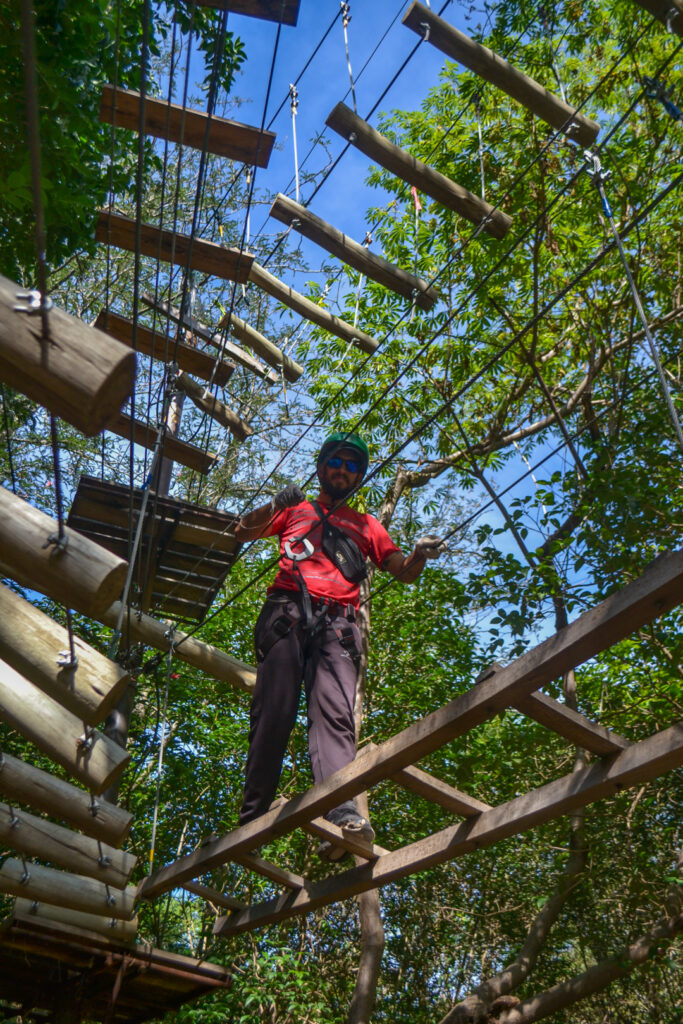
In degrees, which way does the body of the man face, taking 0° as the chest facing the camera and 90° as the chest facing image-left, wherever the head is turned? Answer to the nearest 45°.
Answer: approximately 0°

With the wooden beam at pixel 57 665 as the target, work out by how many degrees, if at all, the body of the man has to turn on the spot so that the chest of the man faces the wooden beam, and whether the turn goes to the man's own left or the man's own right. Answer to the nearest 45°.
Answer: approximately 45° to the man's own right

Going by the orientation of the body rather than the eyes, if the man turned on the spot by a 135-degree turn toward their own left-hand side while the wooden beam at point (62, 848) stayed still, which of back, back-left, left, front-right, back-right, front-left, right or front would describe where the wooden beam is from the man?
left
